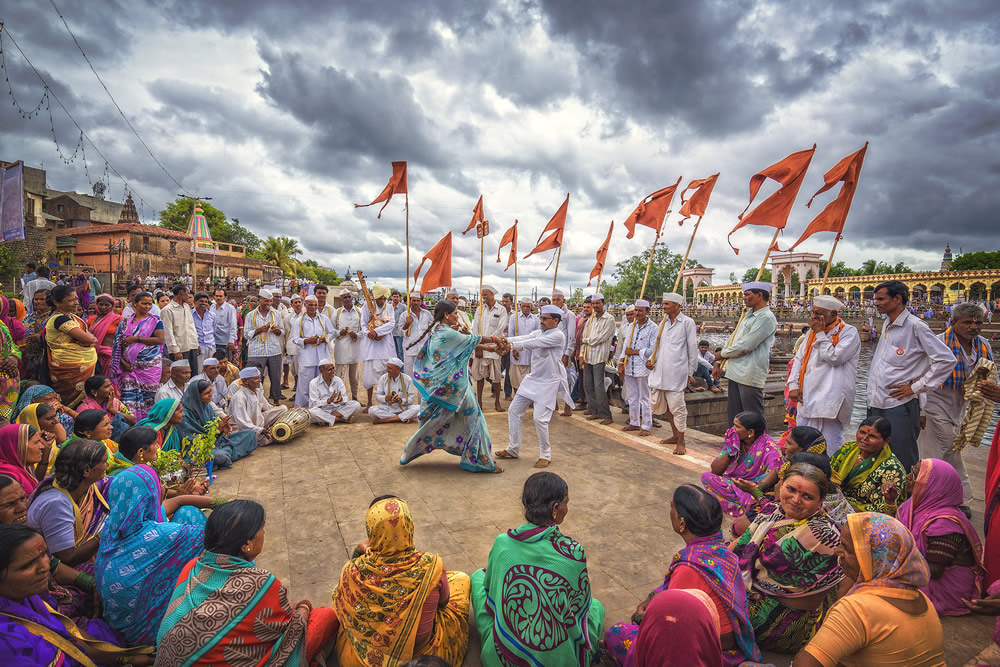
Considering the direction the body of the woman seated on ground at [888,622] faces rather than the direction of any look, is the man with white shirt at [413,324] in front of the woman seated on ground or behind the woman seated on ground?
in front

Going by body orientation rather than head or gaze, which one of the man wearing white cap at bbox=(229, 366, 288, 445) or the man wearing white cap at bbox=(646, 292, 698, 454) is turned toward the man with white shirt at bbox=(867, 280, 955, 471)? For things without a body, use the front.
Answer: the man wearing white cap at bbox=(229, 366, 288, 445)

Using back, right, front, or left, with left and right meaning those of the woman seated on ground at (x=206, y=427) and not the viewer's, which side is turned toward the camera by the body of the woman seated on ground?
right

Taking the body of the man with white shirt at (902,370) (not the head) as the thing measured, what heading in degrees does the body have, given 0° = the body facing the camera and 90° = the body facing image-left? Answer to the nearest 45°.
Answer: approximately 45°

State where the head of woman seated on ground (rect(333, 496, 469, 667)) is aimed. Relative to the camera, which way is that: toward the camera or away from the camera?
away from the camera

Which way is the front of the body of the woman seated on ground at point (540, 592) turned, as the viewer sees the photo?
away from the camera

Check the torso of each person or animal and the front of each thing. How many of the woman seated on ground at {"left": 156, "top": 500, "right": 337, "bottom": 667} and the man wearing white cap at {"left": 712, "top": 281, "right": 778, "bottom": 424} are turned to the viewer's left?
1
